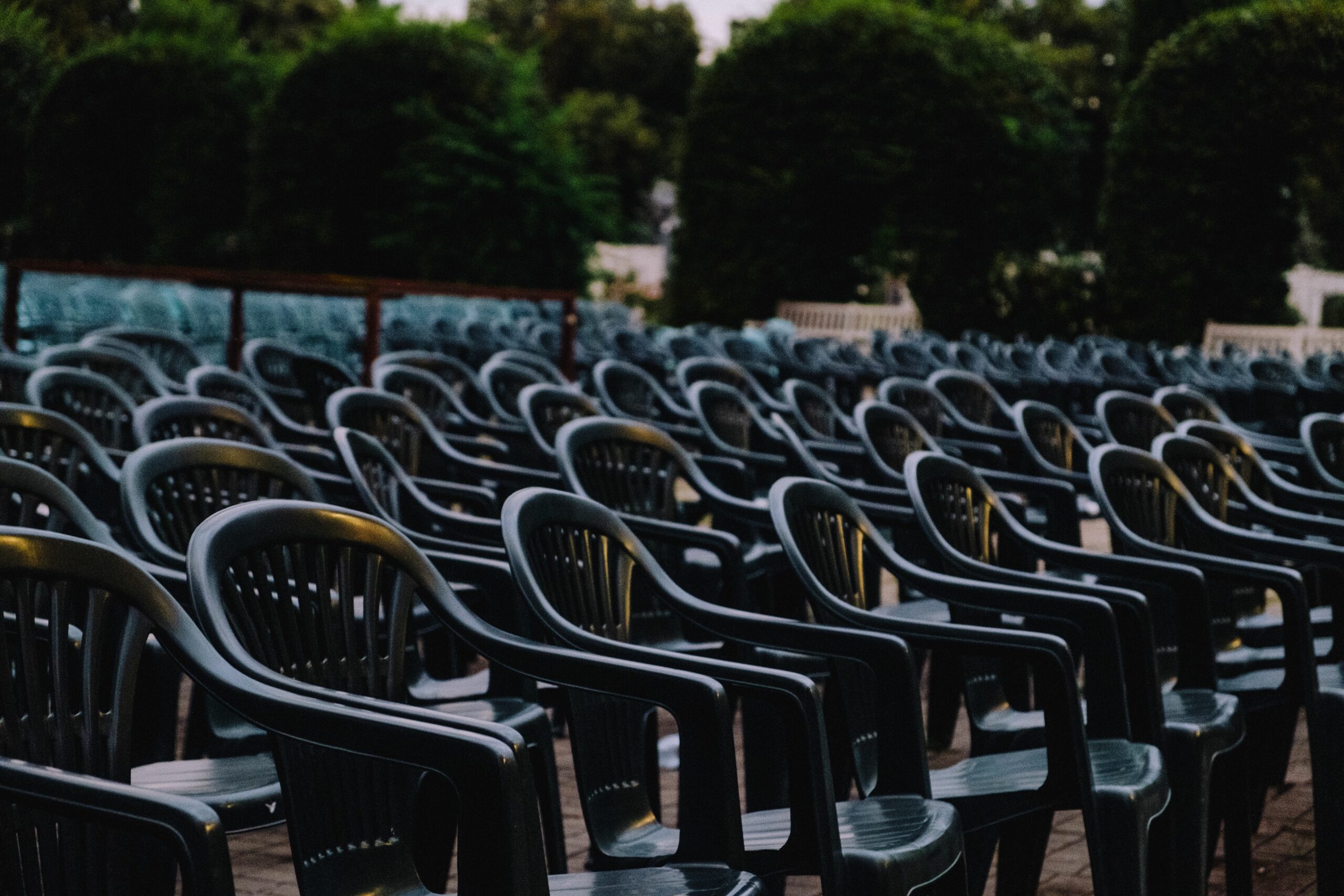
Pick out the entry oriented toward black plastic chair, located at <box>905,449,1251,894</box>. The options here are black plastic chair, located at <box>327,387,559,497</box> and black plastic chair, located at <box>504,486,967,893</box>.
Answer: black plastic chair, located at <box>327,387,559,497</box>

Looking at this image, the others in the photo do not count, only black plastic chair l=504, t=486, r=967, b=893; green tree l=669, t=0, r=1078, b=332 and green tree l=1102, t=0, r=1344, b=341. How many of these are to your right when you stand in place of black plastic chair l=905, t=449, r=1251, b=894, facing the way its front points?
1

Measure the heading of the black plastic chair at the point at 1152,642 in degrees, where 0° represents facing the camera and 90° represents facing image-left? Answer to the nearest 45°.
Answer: approximately 315°

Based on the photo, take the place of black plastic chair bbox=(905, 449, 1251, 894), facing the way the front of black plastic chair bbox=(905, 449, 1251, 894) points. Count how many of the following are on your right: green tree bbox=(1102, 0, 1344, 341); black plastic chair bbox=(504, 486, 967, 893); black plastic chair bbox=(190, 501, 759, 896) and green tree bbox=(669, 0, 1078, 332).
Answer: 2

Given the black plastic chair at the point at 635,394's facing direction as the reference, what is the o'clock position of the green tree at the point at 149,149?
The green tree is roughly at 7 o'clock from the black plastic chair.

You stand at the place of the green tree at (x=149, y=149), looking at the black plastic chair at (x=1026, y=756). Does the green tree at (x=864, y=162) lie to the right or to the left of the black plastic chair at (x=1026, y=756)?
left

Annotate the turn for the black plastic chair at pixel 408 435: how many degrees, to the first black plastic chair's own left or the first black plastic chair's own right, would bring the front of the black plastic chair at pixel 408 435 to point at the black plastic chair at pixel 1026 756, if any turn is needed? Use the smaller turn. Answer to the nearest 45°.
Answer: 0° — it already faces it

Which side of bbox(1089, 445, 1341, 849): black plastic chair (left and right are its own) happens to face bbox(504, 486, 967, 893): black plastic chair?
right

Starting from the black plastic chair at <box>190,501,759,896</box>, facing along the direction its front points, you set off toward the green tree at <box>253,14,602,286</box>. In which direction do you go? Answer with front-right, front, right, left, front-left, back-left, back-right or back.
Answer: back-left

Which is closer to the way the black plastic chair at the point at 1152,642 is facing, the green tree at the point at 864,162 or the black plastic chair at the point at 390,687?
the black plastic chair

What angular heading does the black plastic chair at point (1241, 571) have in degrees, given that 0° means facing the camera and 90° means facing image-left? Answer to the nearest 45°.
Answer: approximately 315°
